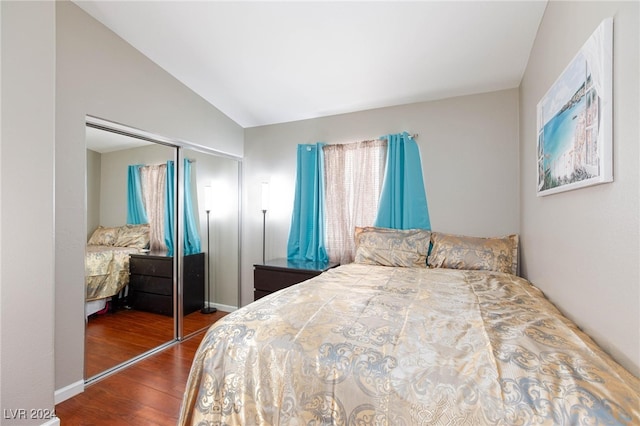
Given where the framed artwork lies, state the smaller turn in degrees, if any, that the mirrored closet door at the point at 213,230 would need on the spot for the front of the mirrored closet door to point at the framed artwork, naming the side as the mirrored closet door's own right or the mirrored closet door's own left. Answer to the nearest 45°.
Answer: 0° — it already faces it

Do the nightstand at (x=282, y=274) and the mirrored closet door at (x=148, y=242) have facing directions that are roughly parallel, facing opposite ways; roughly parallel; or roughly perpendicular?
roughly perpendicular

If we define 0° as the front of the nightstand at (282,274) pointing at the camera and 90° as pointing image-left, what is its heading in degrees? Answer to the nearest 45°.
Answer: approximately 0°

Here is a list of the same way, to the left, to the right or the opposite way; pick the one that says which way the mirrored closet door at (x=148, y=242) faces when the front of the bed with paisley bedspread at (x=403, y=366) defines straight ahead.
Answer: to the left

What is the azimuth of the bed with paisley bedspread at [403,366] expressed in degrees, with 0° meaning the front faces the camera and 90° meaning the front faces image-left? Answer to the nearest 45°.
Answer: approximately 0°

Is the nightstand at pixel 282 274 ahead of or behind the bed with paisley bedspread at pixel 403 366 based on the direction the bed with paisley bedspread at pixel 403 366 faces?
behind

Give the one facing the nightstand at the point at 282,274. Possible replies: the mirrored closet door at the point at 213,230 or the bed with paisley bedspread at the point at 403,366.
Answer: the mirrored closet door

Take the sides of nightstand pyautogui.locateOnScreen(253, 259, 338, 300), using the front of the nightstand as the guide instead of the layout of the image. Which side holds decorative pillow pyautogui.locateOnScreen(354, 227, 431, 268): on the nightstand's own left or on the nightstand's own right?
on the nightstand's own left

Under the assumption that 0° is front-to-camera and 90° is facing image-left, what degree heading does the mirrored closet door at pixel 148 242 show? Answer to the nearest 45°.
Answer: approximately 315°

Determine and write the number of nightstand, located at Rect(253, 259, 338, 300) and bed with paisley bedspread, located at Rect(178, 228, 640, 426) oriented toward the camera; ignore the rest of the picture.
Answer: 2
